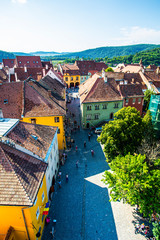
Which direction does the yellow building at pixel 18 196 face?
to the viewer's right

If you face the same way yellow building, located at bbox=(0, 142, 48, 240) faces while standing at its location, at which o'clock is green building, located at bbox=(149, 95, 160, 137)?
The green building is roughly at 11 o'clock from the yellow building.

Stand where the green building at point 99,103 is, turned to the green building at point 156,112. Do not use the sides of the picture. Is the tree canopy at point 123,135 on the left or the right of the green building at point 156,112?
right

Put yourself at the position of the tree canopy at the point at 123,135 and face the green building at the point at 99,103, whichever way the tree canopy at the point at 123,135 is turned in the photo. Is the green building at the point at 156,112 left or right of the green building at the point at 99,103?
right

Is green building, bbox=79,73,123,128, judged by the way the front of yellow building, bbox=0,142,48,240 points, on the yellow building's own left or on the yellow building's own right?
on the yellow building's own left
